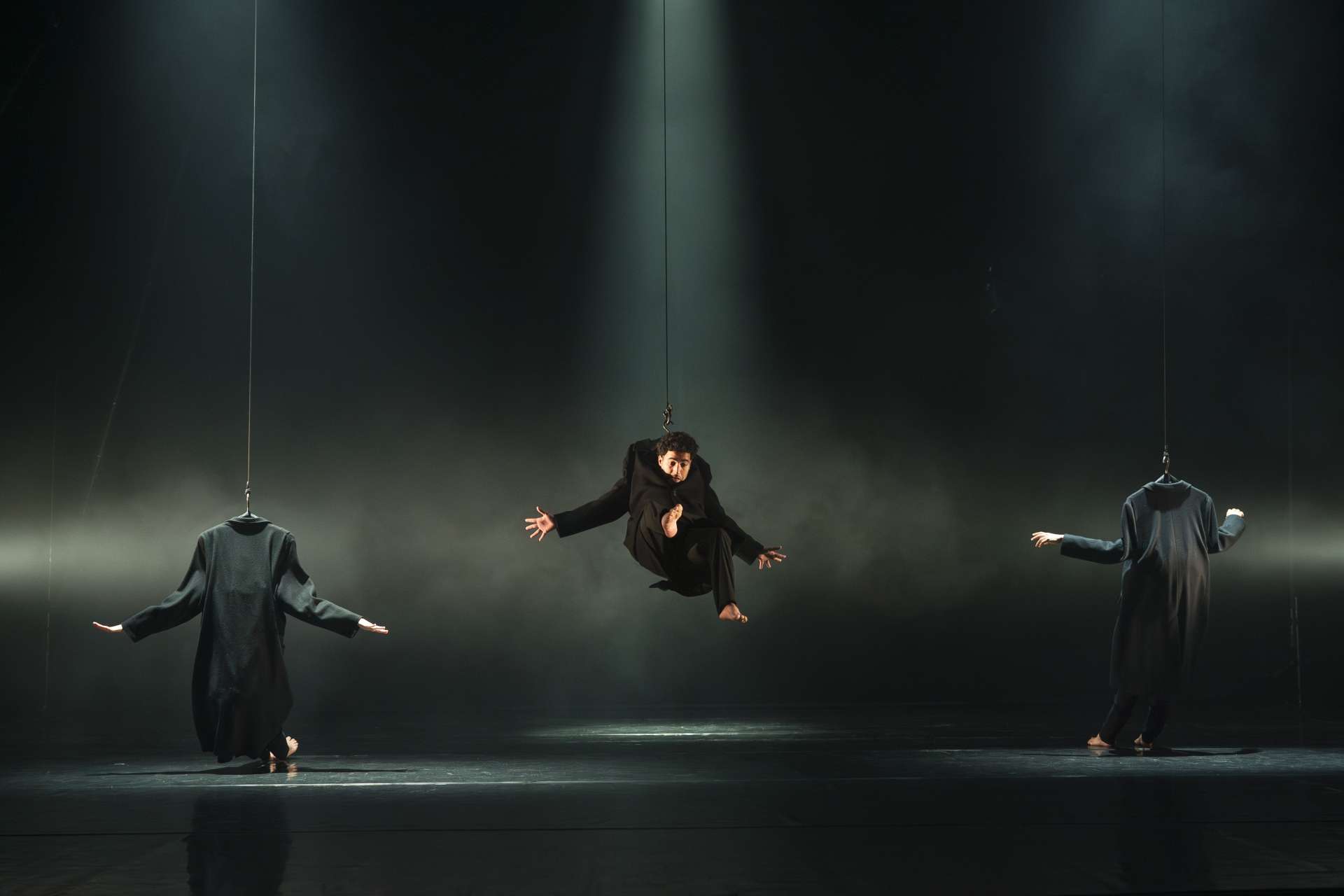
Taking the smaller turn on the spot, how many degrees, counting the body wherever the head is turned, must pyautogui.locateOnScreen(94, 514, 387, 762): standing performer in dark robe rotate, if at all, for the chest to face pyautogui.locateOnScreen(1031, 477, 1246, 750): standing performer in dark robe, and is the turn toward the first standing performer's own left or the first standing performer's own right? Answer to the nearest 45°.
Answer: approximately 90° to the first standing performer's own right

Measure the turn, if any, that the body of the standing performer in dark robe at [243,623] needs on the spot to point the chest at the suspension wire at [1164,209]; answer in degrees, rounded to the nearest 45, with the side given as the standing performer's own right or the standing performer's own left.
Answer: approximately 90° to the standing performer's own right

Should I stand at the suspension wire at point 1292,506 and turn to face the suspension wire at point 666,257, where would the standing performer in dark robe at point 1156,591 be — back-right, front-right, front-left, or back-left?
front-left

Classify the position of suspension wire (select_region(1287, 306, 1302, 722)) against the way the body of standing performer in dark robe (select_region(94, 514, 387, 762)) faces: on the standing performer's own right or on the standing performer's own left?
on the standing performer's own right

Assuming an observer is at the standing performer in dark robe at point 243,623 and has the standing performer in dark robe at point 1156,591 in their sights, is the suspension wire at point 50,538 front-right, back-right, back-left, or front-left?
back-left

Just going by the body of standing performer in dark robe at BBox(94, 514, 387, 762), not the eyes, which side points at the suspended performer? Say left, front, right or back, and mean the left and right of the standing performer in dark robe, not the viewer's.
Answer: right

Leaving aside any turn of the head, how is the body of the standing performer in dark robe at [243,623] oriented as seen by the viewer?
away from the camera

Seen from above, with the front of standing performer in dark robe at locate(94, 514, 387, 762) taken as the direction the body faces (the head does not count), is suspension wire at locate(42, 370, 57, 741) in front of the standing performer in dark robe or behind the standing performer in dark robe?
in front
